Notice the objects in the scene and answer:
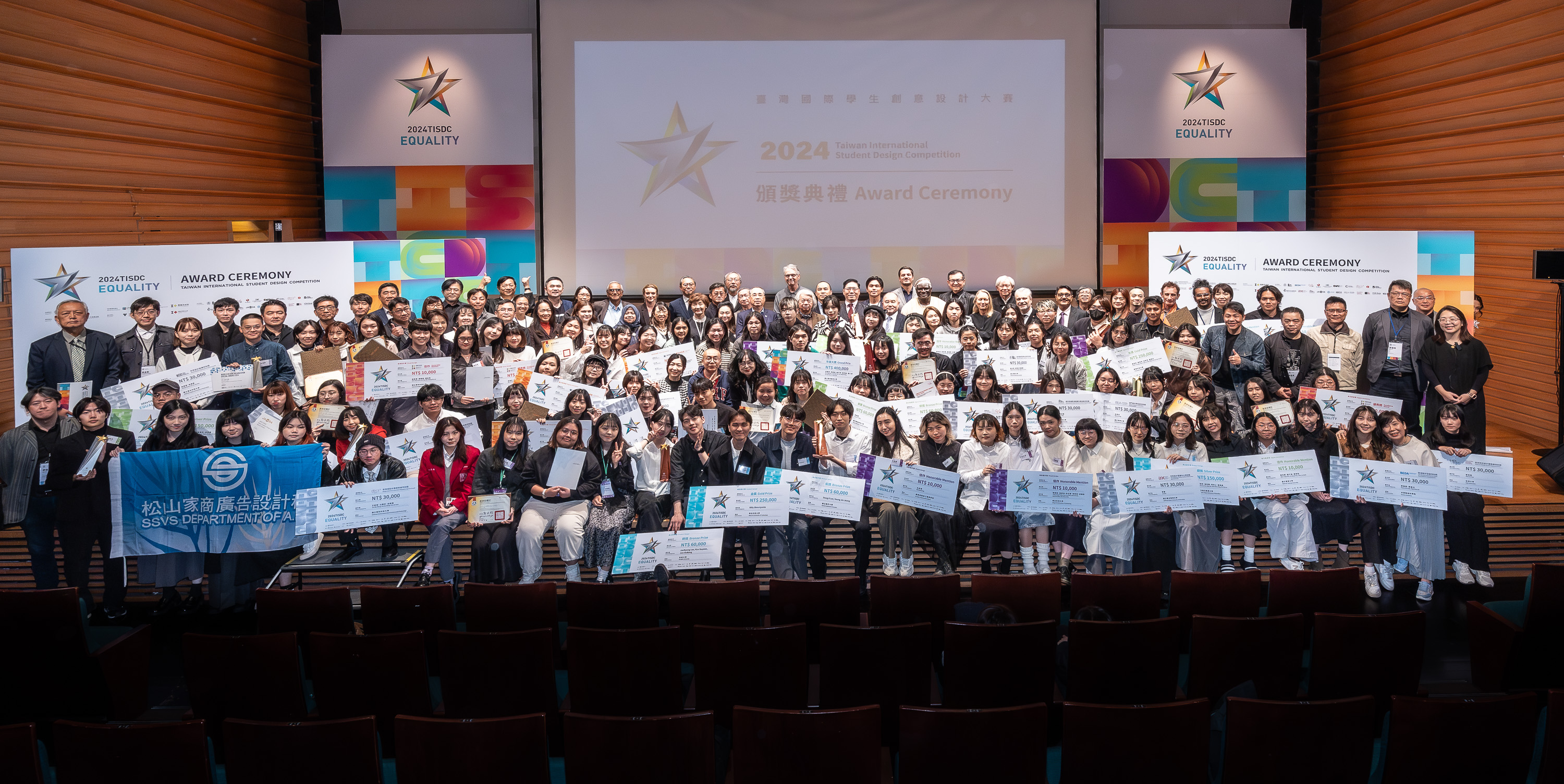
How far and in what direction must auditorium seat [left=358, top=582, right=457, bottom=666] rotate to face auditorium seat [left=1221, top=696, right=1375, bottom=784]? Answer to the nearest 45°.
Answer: approximately 135° to its right

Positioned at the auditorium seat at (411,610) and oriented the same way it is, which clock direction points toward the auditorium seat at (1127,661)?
the auditorium seat at (1127,661) is roughly at 4 o'clock from the auditorium seat at (411,610).

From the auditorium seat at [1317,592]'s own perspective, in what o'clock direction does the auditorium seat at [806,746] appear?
the auditorium seat at [806,746] is roughly at 7 o'clock from the auditorium seat at [1317,592].

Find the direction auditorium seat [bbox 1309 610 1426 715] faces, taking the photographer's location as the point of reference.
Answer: facing away from the viewer

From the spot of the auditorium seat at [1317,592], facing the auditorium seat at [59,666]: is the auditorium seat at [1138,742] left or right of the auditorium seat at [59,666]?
left

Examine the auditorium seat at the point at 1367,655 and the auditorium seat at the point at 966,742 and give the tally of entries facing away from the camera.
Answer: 2

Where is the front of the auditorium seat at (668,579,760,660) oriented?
away from the camera

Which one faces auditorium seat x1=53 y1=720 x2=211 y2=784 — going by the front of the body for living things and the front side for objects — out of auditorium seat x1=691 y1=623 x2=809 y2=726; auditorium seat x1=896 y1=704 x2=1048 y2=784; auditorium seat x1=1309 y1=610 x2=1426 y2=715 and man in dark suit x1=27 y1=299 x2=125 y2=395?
the man in dark suit

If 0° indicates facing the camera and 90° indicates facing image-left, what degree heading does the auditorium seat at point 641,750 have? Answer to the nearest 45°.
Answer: approximately 180°

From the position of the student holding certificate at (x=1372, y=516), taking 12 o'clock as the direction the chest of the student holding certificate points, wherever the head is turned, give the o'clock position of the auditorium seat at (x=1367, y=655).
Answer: The auditorium seat is roughly at 12 o'clock from the student holding certificate.

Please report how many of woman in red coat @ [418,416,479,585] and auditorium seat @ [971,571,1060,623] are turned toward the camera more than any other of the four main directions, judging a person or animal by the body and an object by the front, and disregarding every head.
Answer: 1

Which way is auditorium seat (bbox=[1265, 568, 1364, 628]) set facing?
away from the camera

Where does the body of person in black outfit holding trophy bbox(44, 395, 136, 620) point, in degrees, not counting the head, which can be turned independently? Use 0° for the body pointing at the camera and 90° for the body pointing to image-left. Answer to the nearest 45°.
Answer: approximately 0°

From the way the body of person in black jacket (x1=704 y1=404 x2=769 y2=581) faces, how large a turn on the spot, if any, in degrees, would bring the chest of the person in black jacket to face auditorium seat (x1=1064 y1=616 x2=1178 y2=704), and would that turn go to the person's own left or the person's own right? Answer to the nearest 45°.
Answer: approximately 45° to the person's own left

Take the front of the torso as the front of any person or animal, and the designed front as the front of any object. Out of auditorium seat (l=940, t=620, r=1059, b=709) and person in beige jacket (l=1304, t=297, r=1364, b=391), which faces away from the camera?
the auditorium seat

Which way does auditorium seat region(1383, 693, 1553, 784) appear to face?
away from the camera

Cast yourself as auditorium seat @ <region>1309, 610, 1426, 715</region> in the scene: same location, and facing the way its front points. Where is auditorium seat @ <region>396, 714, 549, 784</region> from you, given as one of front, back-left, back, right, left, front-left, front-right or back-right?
back-left

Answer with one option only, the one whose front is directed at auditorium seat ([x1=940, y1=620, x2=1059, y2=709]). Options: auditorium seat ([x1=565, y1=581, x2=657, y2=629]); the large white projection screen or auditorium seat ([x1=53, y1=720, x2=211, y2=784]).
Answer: the large white projection screen

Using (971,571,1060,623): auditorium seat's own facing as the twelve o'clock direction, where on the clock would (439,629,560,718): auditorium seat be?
(439,629,560,718): auditorium seat is roughly at 8 o'clock from (971,571,1060,623): auditorium seat.
